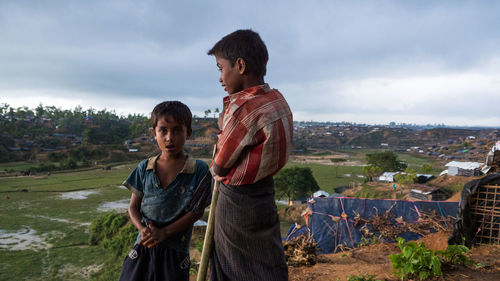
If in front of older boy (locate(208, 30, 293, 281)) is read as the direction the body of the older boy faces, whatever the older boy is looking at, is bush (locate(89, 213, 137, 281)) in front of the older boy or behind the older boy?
in front

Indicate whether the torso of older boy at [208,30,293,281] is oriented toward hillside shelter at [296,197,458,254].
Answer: no

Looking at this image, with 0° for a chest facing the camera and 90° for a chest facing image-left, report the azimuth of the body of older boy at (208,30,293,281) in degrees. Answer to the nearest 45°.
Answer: approximately 135°

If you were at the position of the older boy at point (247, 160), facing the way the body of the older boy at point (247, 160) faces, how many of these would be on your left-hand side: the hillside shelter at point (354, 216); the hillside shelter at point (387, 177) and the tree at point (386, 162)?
0

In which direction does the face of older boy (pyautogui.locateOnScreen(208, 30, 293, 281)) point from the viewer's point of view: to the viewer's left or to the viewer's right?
to the viewer's left

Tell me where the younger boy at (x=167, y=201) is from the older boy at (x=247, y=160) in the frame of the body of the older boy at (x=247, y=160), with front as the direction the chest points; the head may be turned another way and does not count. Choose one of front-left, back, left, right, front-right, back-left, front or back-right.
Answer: front

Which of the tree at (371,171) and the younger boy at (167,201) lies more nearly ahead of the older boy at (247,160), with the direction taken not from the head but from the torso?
the younger boy

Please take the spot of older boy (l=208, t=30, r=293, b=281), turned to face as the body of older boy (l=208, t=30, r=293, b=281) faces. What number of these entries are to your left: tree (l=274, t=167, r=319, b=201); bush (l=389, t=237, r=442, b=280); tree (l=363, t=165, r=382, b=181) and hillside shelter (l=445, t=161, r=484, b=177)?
0

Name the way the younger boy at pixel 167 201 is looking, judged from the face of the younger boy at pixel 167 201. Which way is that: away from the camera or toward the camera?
toward the camera

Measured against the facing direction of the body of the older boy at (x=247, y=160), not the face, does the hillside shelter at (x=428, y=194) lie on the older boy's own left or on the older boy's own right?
on the older boy's own right

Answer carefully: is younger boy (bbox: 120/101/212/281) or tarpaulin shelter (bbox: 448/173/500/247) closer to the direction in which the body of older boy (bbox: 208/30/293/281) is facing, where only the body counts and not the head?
the younger boy

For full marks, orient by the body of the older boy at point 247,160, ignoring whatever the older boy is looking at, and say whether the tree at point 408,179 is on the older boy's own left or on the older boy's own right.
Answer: on the older boy's own right

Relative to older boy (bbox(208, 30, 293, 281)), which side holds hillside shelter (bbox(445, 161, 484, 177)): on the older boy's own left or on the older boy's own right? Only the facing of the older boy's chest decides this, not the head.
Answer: on the older boy's own right

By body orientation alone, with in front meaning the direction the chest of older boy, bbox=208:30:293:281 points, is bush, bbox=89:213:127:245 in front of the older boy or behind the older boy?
in front

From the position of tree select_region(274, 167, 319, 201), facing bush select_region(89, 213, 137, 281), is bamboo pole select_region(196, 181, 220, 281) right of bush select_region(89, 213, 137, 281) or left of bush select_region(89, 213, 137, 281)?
left

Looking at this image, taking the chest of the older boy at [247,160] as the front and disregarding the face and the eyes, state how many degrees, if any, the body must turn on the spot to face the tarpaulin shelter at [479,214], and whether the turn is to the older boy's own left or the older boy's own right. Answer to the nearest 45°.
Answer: approximately 90° to the older boy's own right
